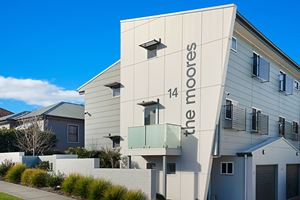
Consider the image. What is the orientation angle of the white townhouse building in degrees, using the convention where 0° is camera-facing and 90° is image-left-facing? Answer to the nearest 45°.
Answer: approximately 45°

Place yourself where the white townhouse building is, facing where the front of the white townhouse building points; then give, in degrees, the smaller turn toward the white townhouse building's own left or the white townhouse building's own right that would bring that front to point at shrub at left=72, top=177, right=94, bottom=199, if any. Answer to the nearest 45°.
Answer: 0° — it already faces it

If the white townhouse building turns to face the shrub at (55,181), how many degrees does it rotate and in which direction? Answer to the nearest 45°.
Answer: approximately 45° to its right

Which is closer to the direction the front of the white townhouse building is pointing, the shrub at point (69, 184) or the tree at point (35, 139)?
the shrub
